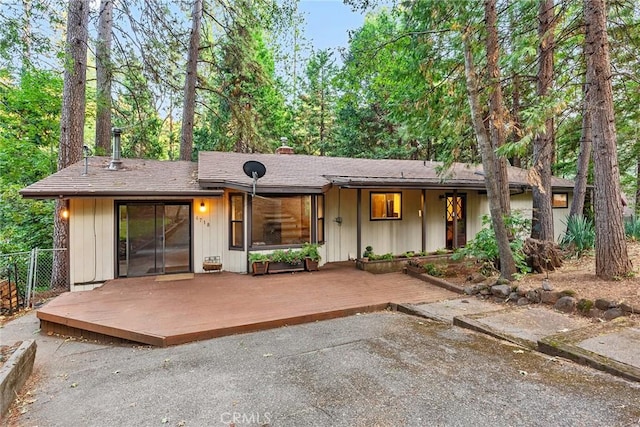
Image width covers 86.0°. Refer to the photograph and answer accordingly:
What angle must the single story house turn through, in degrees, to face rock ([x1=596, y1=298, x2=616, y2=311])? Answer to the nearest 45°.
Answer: approximately 45° to its left

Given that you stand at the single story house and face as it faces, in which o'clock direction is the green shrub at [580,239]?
The green shrub is roughly at 9 o'clock from the single story house.

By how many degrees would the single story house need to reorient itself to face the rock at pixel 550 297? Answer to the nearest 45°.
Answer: approximately 45° to its left

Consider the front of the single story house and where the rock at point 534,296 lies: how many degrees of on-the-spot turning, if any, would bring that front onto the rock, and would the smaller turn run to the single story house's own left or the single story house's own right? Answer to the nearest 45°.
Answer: approximately 45° to the single story house's own left

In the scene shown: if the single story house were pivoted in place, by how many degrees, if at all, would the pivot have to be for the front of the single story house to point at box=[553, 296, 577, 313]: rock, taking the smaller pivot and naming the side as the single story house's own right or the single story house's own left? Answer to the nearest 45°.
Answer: approximately 45° to the single story house's own left

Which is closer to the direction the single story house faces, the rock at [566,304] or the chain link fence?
the rock

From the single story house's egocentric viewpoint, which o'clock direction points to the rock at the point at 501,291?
The rock is roughly at 10 o'clock from the single story house.

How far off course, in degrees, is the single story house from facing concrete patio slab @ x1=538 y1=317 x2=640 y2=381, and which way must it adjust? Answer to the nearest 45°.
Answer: approximately 45° to its left

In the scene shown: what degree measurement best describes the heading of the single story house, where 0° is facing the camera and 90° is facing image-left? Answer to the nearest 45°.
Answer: approximately 0°
